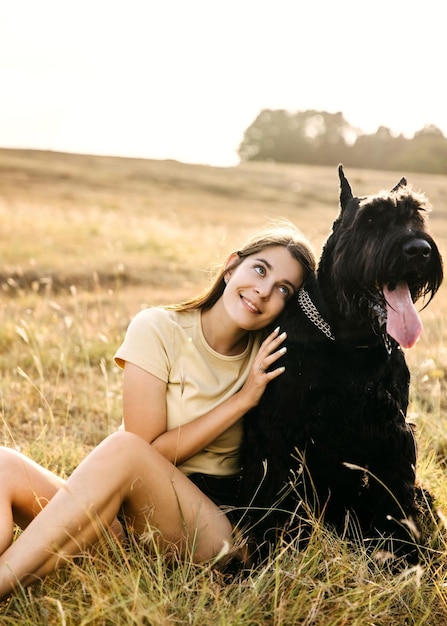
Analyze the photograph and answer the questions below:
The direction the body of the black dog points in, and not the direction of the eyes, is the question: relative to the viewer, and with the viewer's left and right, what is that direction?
facing the viewer and to the right of the viewer

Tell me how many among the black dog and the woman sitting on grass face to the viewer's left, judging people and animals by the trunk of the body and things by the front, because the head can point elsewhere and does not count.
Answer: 0

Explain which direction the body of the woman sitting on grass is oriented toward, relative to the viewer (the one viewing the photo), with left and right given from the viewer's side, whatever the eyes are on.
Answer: facing the viewer
